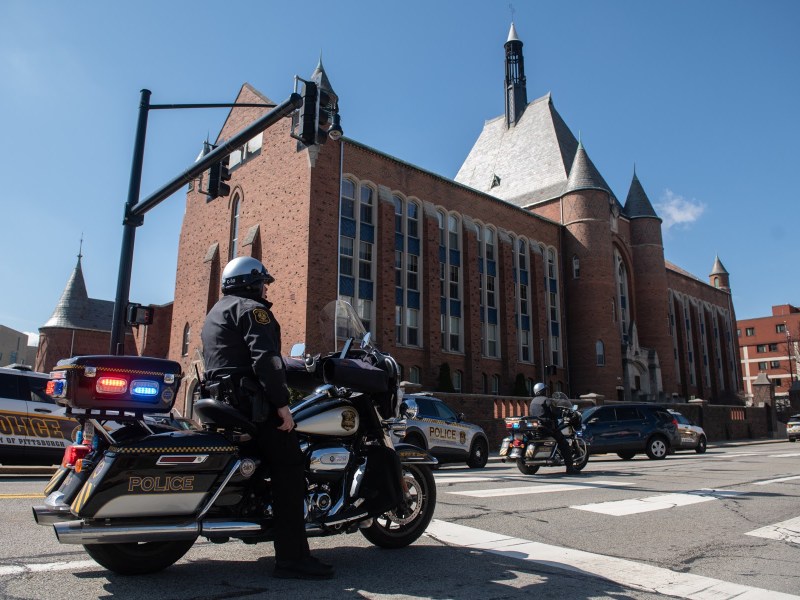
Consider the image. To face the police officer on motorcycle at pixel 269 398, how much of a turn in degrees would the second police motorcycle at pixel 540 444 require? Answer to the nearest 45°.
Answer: approximately 135° to its right

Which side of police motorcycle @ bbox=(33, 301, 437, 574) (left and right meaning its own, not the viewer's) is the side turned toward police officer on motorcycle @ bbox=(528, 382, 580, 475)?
front

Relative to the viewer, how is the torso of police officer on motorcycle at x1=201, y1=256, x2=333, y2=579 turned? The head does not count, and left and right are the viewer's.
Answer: facing away from the viewer and to the right of the viewer

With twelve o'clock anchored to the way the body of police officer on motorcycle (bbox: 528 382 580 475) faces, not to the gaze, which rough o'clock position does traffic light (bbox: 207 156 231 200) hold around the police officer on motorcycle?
The traffic light is roughly at 7 o'clock from the police officer on motorcycle.

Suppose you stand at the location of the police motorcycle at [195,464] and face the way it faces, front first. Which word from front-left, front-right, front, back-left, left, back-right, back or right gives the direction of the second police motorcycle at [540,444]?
front

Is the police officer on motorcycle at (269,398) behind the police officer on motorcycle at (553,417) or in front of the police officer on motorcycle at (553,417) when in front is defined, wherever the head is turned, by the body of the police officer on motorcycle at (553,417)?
behind

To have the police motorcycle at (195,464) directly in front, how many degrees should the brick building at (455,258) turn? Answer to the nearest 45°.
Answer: approximately 45° to its right

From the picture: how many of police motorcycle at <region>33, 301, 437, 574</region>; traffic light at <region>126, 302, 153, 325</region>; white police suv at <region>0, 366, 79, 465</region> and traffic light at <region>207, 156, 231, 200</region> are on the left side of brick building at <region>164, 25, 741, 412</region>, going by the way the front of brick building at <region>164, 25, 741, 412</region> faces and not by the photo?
0

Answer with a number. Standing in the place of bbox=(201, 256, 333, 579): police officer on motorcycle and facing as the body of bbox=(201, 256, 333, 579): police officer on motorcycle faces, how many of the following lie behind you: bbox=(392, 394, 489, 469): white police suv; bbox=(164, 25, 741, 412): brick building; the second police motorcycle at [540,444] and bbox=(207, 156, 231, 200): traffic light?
0

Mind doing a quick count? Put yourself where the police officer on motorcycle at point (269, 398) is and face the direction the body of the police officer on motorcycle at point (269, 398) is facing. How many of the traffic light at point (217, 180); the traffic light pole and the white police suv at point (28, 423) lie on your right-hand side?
0

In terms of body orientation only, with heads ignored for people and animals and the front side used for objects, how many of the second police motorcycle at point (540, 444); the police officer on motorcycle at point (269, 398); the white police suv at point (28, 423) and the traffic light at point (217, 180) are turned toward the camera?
0

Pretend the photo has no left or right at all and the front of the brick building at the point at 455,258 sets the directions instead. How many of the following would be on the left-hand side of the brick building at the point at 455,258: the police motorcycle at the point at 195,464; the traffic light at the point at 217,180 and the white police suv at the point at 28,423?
0

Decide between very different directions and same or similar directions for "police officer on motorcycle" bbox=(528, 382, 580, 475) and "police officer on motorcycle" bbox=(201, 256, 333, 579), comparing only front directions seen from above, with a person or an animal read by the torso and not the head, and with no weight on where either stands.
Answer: same or similar directions
